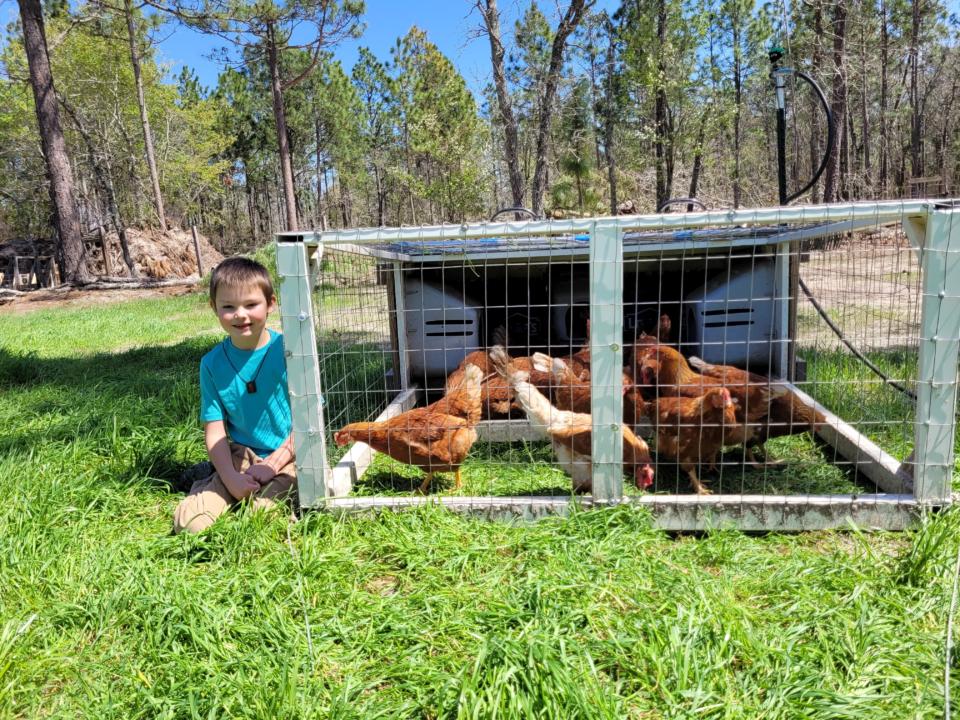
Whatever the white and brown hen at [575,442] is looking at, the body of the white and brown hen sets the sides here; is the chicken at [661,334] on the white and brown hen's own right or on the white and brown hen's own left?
on the white and brown hen's own left

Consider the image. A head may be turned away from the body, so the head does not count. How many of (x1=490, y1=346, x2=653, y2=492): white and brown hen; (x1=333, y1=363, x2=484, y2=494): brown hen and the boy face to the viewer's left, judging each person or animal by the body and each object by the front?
1

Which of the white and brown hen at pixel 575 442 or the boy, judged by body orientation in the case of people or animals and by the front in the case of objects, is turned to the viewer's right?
the white and brown hen

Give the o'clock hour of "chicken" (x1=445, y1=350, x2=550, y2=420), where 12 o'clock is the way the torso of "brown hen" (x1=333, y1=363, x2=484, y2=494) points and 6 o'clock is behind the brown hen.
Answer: The chicken is roughly at 4 o'clock from the brown hen.

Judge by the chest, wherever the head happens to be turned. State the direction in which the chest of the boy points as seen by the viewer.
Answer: toward the camera

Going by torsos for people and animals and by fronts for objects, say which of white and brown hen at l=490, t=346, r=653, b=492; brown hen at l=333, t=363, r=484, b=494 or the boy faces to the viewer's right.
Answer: white and brown hen at l=490, t=346, r=653, b=492

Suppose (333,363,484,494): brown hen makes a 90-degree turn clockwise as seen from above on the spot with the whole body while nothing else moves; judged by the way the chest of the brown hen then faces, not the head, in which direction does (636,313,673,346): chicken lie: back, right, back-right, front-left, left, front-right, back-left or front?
front-right

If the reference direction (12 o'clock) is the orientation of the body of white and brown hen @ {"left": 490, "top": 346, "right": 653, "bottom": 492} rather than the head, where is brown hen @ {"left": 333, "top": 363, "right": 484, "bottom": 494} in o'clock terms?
brown hen @ {"left": 333, "top": 363, "right": 484, "bottom": 494} is roughly at 6 o'clock from white and brown hen @ {"left": 490, "top": 346, "right": 653, "bottom": 492}.

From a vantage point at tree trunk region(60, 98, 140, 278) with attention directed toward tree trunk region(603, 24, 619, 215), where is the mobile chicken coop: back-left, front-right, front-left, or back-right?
front-right

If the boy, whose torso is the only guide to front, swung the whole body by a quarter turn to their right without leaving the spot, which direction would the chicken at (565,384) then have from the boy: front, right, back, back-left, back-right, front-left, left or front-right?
back

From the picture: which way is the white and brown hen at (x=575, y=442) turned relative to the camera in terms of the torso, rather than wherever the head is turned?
to the viewer's right

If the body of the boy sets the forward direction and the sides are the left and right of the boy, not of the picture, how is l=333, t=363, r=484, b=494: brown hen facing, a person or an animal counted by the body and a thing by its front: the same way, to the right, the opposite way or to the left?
to the right

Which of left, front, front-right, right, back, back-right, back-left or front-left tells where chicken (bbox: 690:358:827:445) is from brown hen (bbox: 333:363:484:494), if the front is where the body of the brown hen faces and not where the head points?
back

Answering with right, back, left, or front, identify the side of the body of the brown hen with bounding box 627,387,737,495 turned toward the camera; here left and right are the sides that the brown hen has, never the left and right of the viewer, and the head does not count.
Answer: right

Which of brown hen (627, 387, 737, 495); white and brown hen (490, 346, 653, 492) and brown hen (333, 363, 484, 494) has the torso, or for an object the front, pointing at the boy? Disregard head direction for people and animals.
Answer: brown hen (333, 363, 484, 494)

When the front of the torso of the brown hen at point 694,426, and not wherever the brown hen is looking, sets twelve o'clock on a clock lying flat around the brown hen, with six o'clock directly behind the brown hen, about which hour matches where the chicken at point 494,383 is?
The chicken is roughly at 7 o'clock from the brown hen.

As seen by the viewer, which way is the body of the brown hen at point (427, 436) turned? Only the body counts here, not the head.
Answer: to the viewer's left

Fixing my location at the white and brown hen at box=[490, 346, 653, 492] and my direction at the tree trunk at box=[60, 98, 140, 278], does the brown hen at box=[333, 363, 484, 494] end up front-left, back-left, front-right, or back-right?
front-left
